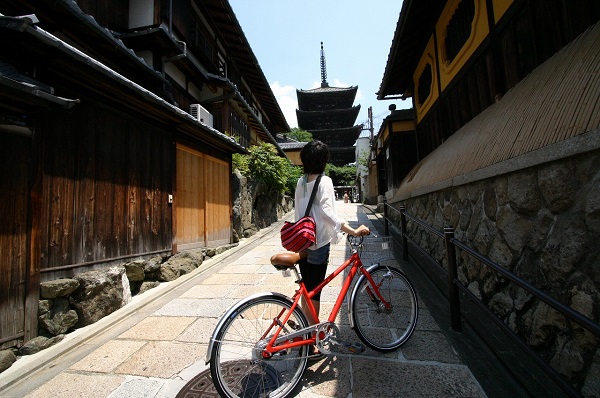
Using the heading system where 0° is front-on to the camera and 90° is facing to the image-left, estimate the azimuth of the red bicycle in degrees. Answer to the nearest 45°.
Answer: approximately 225°

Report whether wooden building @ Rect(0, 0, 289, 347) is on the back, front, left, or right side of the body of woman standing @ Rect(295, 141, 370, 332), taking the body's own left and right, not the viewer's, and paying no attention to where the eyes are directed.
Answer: left

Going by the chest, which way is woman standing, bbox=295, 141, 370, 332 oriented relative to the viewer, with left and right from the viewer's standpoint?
facing away from the viewer and to the right of the viewer

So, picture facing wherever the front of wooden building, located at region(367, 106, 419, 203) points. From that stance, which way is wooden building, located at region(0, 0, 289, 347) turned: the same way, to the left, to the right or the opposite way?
the opposite way

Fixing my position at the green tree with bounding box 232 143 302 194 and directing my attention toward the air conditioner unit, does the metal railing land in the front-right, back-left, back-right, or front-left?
front-left

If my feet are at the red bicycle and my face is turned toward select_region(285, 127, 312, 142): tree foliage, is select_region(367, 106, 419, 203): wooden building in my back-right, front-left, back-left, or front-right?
front-right

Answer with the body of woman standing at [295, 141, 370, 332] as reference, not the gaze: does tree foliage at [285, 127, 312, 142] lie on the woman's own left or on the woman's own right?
on the woman's own left

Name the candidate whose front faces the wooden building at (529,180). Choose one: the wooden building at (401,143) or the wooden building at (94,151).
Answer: the wooden building at (94,151)

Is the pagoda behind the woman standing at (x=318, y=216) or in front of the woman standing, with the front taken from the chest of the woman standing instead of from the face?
in front

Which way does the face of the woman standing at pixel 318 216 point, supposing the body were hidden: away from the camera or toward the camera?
away from the camera

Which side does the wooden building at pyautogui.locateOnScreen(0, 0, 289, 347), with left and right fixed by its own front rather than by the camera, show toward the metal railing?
front

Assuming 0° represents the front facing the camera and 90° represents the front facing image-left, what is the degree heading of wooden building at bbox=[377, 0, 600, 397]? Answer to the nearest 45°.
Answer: approximately 45°

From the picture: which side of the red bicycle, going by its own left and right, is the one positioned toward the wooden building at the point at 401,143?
front

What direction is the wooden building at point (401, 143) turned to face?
to the viewer's left

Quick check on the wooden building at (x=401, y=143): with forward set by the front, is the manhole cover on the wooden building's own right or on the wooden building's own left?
on the wooden building's own left

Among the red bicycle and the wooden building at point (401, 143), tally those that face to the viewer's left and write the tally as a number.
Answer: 1
